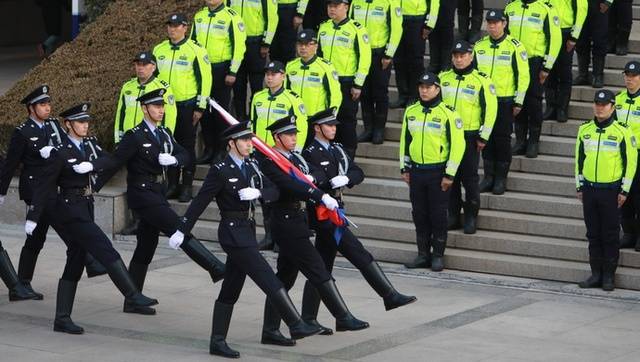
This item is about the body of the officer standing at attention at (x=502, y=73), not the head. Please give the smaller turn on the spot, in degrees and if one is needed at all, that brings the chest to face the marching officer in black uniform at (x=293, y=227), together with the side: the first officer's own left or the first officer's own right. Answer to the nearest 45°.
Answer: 0° — they already face them

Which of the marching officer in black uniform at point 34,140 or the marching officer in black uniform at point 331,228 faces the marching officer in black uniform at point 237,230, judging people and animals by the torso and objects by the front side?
the marching officer in black uniform at point 34,140

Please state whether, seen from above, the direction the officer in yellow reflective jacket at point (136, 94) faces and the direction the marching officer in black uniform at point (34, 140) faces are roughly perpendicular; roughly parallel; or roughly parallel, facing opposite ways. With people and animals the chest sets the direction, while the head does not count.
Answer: roughly perpendicular

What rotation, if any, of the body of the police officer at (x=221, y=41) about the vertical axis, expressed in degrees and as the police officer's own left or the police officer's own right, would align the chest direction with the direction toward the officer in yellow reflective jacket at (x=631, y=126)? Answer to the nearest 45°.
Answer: approximately 90° to the police officer's own left

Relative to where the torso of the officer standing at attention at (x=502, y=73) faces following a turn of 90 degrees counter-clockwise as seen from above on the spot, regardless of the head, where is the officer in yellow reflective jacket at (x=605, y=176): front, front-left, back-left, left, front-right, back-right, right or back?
front

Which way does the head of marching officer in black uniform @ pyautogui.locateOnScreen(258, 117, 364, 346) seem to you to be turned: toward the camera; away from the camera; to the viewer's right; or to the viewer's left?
to the viewer's right

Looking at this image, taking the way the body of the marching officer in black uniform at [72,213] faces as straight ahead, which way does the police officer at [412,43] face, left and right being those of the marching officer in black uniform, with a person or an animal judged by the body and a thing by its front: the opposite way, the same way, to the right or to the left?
to the right
